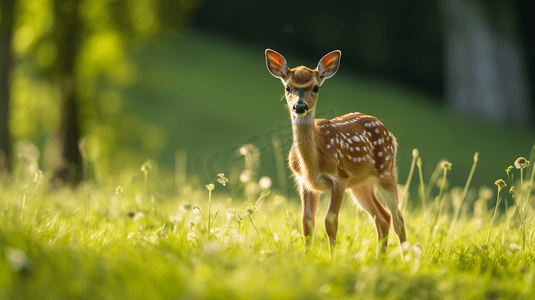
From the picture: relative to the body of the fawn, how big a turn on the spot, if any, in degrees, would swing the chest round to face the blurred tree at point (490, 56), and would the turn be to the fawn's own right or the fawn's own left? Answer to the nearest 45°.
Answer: approximately 135° to the fawn's own right

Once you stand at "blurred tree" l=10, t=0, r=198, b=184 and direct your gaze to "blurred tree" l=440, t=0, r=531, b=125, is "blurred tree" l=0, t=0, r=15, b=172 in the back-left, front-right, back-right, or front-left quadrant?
back-left

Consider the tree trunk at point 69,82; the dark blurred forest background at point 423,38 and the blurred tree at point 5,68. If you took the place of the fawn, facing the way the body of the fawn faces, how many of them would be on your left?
0

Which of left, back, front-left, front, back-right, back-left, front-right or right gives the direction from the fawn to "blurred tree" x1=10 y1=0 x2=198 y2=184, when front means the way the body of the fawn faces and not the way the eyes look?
right

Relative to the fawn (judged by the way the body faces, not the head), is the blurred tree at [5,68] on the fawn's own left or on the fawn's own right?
on the fawn's own right

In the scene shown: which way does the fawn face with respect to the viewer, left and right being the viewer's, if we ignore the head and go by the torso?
facing the viewer and to the left of the viewer

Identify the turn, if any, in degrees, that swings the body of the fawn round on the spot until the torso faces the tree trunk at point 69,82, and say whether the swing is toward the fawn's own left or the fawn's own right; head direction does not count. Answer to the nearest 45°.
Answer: approximately 90° to the fawn's own right
